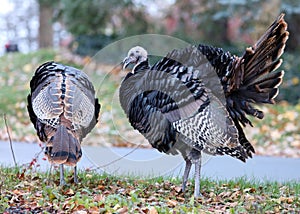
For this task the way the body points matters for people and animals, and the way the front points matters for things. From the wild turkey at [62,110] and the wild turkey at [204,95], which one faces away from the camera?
the wild turkey at [62,110]

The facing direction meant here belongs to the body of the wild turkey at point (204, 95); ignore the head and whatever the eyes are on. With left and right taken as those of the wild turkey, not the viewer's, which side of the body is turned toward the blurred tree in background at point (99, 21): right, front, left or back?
right

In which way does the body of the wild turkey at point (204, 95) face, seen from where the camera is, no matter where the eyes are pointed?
to the viewer's left

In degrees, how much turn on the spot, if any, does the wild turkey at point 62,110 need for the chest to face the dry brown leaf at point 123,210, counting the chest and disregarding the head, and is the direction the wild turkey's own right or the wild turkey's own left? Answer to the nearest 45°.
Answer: approximately 135° to the wild turkey's own right

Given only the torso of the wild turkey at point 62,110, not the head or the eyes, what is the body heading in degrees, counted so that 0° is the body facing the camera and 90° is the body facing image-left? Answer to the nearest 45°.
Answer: approximately 180°

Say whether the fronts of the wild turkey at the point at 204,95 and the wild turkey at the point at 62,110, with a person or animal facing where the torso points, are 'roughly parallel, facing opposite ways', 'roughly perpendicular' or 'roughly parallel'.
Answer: roughly perpendicular

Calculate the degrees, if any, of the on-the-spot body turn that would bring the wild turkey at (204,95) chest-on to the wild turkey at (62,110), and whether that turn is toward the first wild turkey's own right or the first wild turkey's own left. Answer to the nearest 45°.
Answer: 0° — it already faces it

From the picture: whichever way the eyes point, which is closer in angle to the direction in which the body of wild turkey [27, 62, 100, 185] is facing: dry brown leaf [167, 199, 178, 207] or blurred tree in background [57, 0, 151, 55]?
the blurred tree in background

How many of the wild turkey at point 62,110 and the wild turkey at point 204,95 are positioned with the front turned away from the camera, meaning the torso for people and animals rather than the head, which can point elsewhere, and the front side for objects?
1

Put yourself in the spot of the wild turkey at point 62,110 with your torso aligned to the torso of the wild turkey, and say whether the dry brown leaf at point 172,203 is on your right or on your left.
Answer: on your right

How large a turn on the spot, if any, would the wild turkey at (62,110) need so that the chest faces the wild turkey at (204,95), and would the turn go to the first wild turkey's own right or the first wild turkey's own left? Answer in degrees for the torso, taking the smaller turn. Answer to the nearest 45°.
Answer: approximately 135° to the first wild turkey's own right
